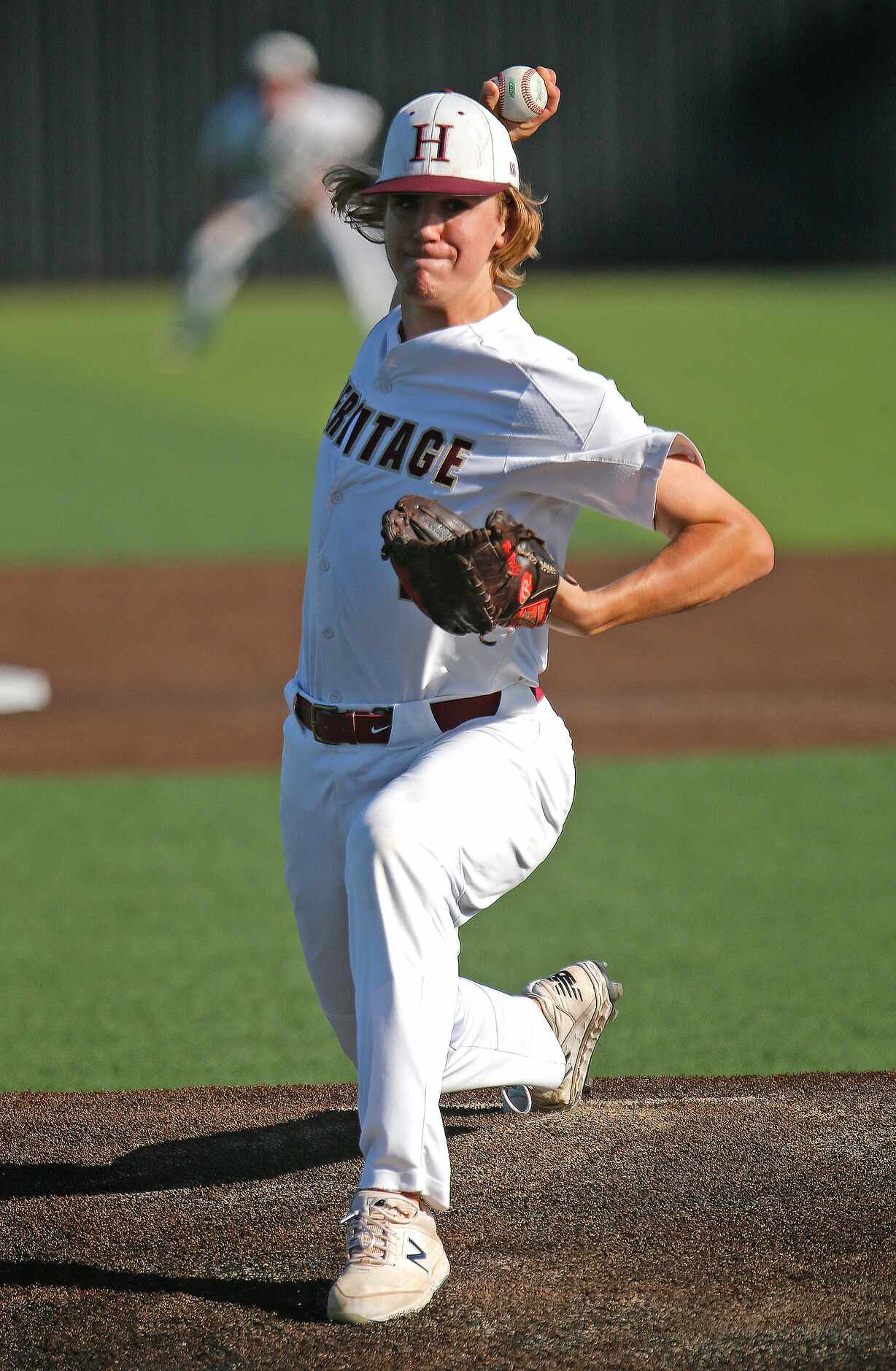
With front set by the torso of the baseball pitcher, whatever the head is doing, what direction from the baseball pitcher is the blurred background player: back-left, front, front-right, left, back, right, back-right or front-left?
back-right

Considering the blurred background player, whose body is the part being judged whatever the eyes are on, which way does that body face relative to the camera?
toward the camera

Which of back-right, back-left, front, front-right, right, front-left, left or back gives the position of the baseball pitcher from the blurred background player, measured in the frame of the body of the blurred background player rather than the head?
front

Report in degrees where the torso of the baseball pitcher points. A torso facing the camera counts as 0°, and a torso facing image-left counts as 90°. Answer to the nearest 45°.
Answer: approximately 45°

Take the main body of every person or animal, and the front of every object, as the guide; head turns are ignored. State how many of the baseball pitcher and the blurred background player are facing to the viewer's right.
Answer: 0
